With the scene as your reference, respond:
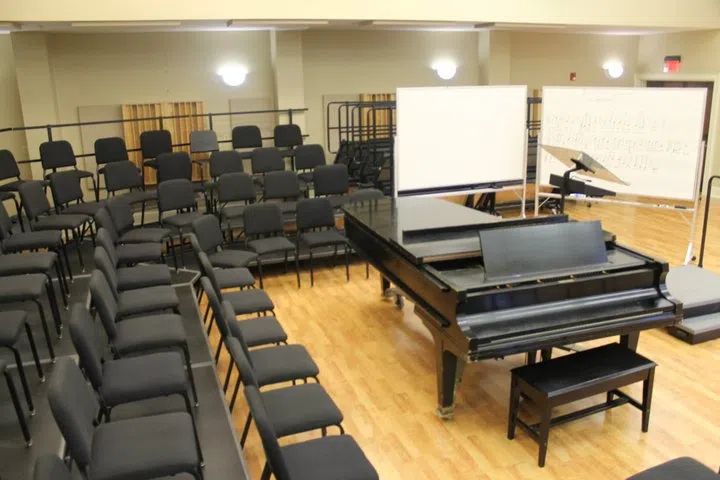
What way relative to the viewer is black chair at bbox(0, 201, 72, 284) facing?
to the viewer's right

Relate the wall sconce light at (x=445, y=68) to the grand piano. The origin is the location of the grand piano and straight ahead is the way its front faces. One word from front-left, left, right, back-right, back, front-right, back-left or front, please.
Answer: back-left

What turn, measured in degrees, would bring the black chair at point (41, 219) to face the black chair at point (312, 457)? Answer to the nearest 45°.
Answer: approximately 45° to its right

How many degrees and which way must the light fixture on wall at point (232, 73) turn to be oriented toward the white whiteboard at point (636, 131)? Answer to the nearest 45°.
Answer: approximately 45° to its left

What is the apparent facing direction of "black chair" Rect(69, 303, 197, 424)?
to the viewer's right

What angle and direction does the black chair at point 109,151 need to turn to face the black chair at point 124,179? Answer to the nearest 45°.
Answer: approximately 45° to its right

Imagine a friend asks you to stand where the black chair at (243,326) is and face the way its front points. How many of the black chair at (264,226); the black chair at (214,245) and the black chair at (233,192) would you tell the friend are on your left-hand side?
3

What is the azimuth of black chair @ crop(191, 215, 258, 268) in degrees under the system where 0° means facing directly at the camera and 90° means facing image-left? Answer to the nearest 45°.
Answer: approximately 315°

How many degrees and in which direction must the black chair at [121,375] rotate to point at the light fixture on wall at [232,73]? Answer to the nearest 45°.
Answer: approximately 90° to its left

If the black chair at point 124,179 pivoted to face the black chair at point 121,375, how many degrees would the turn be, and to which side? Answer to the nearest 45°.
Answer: approximately 45° to its right

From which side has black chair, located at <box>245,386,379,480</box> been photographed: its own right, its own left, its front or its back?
right

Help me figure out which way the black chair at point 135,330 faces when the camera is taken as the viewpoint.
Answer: facing to the right of the viewer

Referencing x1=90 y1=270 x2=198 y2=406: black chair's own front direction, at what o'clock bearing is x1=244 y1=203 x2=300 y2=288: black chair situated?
x1=244 y1=203 x2=300 y2=288: black chair is roughly at 10 o'clock from x1=90 y1=270 x2=198 y2=406: black chair.

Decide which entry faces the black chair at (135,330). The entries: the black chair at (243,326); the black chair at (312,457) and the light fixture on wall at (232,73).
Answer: the light fixture on wall

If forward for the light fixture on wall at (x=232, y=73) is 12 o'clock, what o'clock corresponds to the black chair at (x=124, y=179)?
The black chair is roughly at 1 o'clock from the light fixture on wall.
